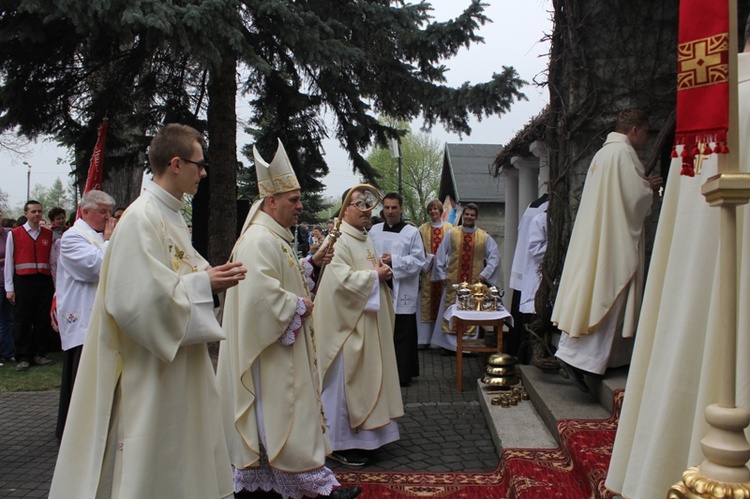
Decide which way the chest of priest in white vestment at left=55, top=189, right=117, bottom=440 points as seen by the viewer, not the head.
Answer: to the viewer's right

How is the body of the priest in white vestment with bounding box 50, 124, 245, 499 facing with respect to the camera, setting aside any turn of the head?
to the viewer's right

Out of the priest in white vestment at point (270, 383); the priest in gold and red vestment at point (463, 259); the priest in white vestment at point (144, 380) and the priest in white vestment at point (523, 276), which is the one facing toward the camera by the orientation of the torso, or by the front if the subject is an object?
the priest in gold and red vestment at point (463, 259)

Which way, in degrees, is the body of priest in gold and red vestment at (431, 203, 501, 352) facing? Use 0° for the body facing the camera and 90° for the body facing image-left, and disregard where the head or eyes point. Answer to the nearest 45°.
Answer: approximately 0°

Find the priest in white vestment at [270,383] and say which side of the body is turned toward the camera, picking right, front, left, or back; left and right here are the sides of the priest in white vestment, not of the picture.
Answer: right

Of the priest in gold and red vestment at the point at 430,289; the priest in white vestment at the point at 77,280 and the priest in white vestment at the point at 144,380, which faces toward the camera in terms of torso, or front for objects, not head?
the priest in gold and red vestment at the point at 430,289

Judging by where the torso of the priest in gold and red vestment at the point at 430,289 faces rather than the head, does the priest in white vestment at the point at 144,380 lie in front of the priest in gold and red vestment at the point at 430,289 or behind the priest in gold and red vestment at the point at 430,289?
in front

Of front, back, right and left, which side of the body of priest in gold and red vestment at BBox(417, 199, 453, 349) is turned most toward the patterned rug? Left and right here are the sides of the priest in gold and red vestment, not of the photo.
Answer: front

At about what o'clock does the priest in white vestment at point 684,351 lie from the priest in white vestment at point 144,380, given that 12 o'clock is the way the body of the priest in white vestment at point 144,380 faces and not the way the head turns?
the priest in white vestment at point 684,351 is roughly at 1 o'clock from the priest in white vestment at point 144,380.

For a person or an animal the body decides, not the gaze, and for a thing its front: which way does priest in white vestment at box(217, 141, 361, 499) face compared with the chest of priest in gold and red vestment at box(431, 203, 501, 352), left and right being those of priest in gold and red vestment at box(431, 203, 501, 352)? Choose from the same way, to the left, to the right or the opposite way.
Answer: to the left

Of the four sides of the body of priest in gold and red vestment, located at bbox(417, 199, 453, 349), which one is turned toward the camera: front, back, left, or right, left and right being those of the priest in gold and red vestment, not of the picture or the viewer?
front

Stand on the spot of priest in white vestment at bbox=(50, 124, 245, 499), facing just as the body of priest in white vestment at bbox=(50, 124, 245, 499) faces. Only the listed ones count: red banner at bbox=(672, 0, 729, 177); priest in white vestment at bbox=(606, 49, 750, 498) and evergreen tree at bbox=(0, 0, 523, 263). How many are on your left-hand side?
1

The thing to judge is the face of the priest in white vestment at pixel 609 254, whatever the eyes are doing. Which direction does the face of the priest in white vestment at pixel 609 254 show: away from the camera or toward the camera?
away from the camera
